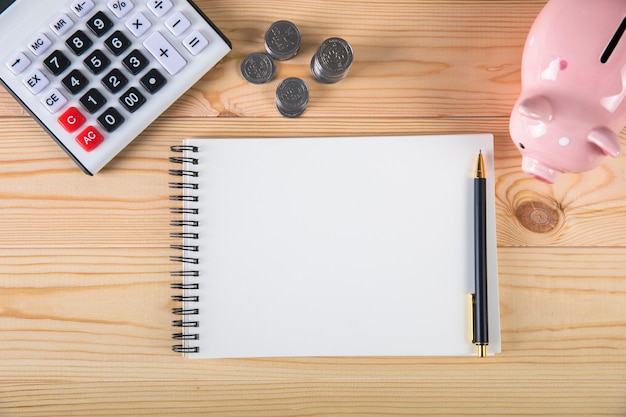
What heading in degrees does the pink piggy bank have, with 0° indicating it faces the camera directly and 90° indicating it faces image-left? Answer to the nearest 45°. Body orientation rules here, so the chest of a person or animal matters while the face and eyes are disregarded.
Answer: approximately 45°
